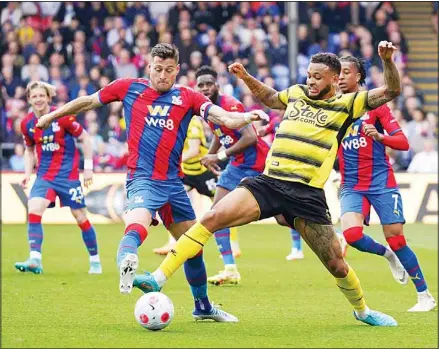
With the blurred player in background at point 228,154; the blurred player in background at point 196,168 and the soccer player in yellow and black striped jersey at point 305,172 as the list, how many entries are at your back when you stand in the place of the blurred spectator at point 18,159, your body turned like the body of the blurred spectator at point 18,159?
0

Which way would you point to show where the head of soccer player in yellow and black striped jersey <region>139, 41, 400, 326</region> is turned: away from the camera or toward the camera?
toward the camera

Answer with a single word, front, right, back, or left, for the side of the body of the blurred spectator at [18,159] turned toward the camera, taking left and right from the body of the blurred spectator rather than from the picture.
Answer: front

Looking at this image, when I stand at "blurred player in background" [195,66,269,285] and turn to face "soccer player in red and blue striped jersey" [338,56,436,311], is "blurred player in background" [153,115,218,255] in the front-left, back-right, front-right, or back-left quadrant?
back-left

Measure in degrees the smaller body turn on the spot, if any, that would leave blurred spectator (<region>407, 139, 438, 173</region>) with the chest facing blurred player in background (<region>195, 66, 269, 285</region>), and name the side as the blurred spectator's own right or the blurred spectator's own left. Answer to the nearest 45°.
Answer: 0° — they already face them

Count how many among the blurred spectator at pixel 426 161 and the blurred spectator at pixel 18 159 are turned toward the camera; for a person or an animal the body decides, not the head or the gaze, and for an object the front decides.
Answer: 2

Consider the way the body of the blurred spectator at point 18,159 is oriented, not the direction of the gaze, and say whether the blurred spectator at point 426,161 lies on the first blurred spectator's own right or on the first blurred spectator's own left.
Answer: on the first blurred spectator's own left

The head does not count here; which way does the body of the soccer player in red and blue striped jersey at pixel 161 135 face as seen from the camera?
toward the camera

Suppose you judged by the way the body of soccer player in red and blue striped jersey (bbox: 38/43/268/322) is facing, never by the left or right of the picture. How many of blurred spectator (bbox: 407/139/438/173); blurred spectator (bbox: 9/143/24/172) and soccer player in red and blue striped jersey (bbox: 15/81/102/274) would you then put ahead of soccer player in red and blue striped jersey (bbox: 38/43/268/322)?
0

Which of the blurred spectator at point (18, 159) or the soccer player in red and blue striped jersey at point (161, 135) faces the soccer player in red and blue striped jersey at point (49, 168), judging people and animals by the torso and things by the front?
the blurred spectator

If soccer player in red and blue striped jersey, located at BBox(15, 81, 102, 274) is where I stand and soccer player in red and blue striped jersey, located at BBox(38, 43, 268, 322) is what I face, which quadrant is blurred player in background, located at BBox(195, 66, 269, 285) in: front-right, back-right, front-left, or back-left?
front-left

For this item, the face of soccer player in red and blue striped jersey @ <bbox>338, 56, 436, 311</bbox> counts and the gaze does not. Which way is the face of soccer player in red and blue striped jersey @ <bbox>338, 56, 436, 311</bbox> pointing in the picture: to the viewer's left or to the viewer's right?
to the viewer's left

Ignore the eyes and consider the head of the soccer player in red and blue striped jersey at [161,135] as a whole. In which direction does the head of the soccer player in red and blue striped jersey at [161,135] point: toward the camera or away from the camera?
toward the camera

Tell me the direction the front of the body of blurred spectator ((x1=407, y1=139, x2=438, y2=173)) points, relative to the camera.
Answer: toward the camera

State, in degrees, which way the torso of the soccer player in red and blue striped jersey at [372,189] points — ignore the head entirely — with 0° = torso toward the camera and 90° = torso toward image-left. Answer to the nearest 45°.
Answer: approximately 45°

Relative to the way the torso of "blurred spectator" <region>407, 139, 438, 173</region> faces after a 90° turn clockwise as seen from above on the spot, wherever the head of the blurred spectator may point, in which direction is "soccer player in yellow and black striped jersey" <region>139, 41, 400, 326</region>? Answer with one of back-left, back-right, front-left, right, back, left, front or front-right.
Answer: left

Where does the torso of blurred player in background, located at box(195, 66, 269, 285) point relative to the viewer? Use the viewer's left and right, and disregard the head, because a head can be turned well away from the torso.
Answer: facing the viewer and to the left of the viewer

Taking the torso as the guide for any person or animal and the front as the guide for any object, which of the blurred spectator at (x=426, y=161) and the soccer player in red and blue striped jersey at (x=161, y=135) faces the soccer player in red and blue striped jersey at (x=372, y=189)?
the blurred spectator

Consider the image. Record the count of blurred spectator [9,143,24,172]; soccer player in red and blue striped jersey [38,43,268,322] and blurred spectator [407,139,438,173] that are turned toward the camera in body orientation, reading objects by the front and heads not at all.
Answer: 3
